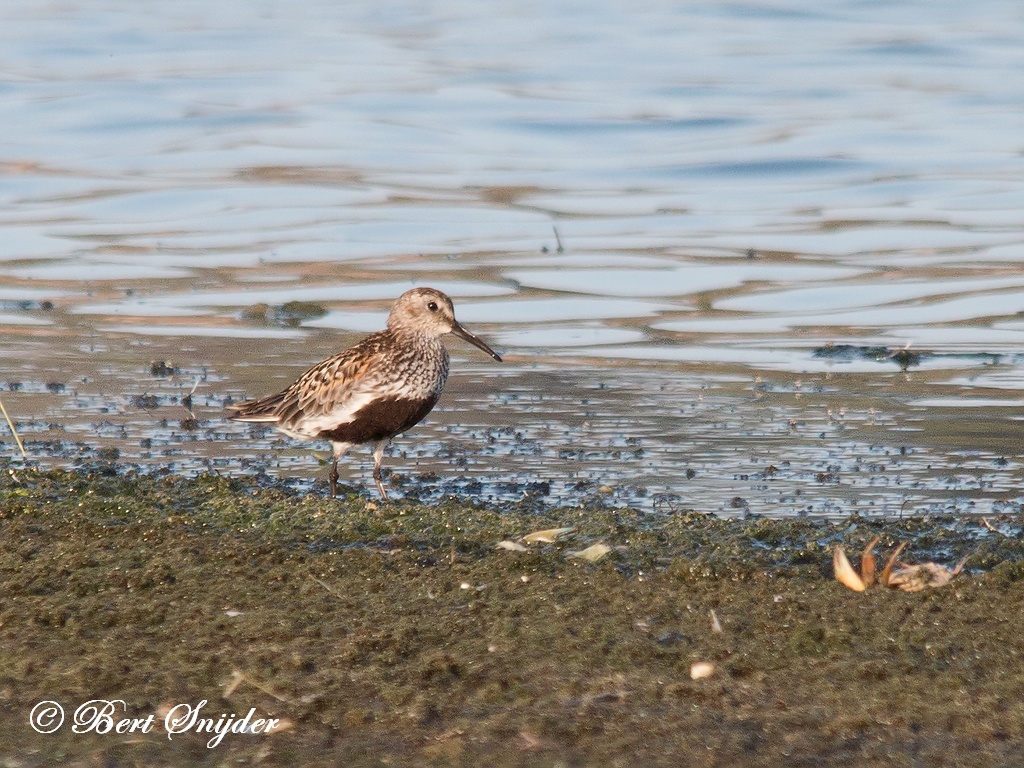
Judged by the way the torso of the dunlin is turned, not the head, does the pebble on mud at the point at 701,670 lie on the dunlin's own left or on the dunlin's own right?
on the dunlin's own right

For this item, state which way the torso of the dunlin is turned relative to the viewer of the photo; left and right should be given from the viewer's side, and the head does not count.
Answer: facing to the right of the viewer
